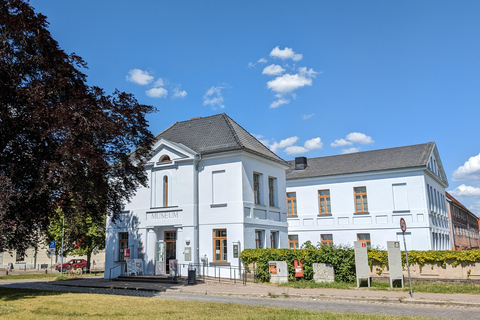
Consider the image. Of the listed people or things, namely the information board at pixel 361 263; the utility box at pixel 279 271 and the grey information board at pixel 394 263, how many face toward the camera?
3

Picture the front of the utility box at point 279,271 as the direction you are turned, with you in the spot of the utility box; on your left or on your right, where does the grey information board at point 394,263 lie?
on your left

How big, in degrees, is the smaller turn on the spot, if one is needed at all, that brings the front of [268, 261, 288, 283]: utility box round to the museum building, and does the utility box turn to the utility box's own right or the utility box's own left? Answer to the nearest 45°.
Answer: approximately 135° to the utility box's own right

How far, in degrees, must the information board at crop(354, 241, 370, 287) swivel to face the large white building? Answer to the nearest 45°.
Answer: approximately 180°

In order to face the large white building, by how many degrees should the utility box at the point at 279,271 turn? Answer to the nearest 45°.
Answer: approximately 135° to its left

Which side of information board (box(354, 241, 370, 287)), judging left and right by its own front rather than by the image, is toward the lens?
front

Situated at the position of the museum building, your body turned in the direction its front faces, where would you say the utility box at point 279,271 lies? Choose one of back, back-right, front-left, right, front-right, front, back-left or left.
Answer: left

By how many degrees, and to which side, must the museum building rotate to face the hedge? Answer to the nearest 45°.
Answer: approximately 90° to its left

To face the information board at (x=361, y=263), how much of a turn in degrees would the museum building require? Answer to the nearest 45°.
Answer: approximately 90° to its left

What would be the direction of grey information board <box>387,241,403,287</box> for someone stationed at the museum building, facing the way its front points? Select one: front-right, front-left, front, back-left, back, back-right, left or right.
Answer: left

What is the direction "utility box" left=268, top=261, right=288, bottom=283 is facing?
toward the camera

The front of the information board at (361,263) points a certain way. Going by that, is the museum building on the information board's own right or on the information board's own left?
on the information board's own right

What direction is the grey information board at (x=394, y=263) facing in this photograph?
toward the camera

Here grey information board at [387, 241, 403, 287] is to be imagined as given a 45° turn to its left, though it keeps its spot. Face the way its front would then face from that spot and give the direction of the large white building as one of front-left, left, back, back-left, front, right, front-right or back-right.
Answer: back-left

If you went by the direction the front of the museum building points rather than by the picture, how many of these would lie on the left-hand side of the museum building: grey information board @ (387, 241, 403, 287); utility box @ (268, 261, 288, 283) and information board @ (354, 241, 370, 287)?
3

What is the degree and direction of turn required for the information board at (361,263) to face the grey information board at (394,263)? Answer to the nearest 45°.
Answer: approximately 90° to its left
